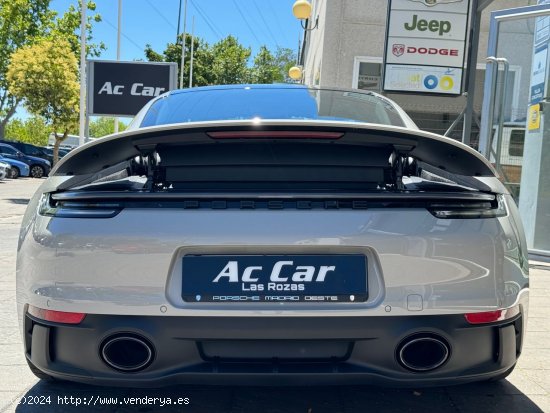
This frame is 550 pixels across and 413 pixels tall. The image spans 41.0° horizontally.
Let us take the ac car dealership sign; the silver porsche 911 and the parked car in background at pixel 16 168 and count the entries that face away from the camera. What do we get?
1

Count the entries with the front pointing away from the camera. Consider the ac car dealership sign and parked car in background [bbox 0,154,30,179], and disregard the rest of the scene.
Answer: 0

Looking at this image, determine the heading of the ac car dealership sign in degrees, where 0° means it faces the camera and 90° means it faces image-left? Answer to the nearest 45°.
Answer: approximately 0°

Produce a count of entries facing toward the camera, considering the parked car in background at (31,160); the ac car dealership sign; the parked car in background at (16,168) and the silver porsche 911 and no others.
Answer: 1

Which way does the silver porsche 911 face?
away from the camera

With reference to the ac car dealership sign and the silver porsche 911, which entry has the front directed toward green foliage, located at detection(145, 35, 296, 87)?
the silver porsche 911

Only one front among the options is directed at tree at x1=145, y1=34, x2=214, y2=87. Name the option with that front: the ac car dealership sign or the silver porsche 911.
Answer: the silver porsche 911
